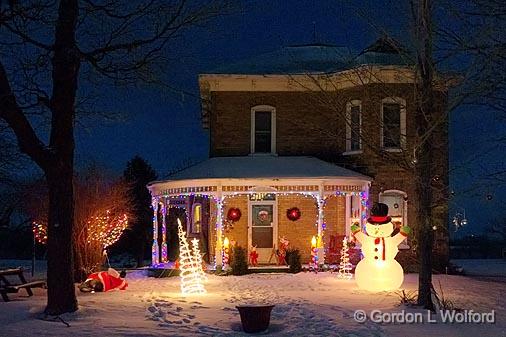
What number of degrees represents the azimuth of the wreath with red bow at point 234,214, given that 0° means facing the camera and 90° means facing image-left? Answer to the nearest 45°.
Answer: approximately 0°

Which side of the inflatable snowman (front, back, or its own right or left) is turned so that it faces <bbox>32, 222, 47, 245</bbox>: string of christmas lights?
right

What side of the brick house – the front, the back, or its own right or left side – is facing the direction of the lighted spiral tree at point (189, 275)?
front

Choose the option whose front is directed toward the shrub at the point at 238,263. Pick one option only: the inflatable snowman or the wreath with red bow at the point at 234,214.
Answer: the wreath with red bow

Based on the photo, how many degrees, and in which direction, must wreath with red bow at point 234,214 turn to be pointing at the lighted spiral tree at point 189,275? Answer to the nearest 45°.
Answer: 0° — it already faces it

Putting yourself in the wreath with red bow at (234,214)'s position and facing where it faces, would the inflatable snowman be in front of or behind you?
in front

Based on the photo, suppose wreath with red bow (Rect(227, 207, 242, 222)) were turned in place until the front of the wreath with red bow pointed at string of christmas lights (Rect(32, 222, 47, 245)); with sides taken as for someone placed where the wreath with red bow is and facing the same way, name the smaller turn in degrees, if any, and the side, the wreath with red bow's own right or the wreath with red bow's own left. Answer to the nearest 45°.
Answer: approximately 45° to the wreath with red bow's own right

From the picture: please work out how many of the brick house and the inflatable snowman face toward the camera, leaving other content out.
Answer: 2

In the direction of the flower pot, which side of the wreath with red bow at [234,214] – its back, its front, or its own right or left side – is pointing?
front

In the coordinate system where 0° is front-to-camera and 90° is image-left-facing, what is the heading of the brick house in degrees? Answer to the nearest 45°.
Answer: approximately 0°

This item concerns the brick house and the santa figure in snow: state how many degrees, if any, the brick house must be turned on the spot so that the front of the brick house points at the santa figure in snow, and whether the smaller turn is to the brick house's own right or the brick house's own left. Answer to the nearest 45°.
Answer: approximately 45° to the brick house's own right
